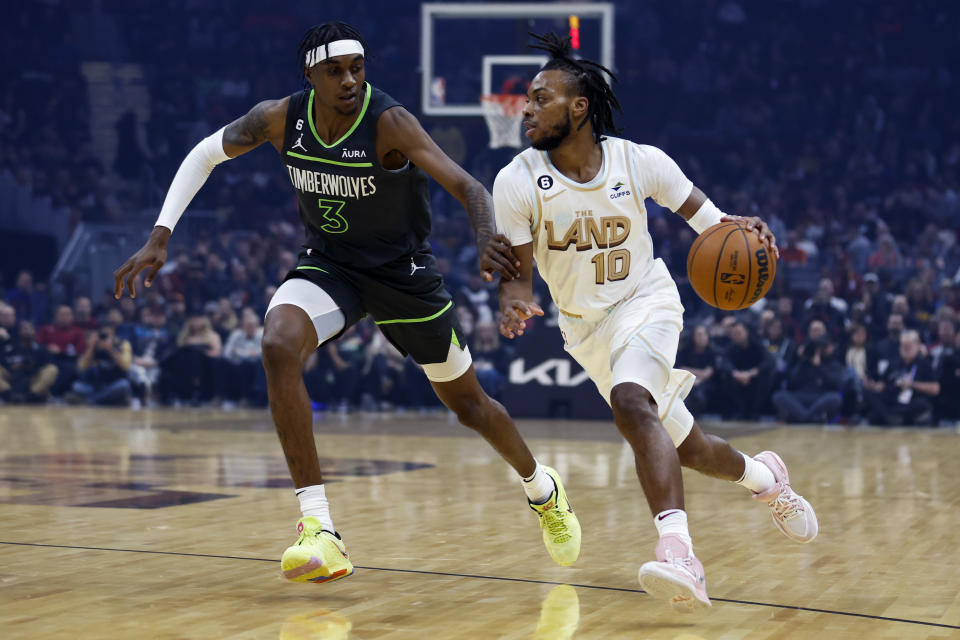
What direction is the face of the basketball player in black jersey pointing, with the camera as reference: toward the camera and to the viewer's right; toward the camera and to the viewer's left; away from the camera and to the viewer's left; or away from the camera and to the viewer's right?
toward the camera and to the viewer's right

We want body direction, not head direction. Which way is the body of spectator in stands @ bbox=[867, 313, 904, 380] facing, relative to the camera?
toward the camera

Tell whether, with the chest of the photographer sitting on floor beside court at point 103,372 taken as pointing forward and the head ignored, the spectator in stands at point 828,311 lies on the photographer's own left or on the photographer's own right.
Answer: on the photographer's own left

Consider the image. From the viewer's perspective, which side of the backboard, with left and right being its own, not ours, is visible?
front

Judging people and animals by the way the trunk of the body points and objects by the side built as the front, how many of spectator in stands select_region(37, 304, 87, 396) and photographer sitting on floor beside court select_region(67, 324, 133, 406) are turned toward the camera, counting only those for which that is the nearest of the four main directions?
2

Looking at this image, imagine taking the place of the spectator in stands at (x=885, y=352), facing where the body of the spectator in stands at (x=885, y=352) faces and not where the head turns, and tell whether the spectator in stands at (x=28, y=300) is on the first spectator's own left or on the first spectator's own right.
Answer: on the first spectator's own right

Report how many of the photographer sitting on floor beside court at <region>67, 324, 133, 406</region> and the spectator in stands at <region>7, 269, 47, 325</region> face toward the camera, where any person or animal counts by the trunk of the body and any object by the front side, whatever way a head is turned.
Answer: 2

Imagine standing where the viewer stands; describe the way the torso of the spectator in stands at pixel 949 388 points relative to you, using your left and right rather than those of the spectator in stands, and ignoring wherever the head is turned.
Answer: facing the viewer

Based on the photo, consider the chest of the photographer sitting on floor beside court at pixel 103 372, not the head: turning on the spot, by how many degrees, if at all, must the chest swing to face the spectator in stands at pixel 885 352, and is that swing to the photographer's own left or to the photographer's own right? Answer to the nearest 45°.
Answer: approximately 45° to the photographer's own left

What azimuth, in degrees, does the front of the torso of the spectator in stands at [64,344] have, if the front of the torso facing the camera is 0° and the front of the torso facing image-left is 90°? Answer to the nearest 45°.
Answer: approximately 0°

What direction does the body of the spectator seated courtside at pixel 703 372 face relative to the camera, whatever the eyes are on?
toward the camera

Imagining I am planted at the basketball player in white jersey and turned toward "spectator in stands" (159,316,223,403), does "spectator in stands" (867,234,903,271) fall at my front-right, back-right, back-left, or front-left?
front-right

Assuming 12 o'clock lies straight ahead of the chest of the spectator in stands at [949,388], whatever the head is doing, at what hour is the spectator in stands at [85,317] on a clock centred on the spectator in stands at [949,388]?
the spectator in stands at [85,317] is roughly at 3 o'clock from the spectator in stands at [949,388].
